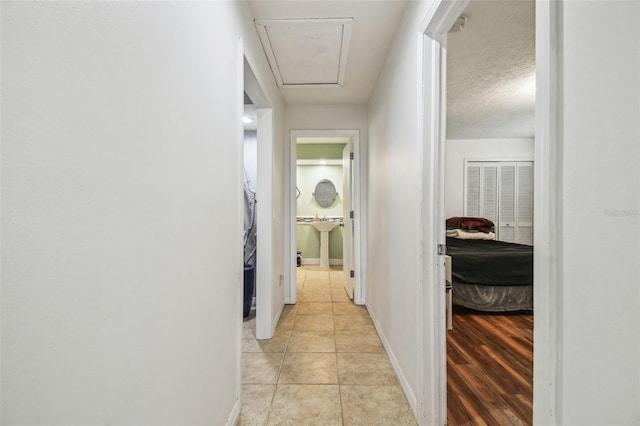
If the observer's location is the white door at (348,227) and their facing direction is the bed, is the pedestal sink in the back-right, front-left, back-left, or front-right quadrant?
back-left

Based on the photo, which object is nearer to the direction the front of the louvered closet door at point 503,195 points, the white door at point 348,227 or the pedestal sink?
the white door

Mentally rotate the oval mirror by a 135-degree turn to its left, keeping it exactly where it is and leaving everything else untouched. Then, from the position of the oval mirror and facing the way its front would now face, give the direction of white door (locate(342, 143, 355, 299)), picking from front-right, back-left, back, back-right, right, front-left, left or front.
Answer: back-right

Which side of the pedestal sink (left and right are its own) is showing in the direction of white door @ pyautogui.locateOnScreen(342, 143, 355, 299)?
front

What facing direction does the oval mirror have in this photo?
toward the camera

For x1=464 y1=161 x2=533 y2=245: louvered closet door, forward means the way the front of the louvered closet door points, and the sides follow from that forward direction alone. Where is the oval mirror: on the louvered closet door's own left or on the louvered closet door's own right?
on the louvered closet door's own right

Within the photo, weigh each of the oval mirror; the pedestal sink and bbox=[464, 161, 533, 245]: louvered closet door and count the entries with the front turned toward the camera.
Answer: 3

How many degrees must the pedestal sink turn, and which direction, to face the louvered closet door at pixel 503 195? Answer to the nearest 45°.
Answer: approximately 90° to its left

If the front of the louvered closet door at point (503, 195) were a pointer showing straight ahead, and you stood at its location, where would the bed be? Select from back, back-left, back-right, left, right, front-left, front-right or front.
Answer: front

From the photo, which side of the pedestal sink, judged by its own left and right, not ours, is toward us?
front
